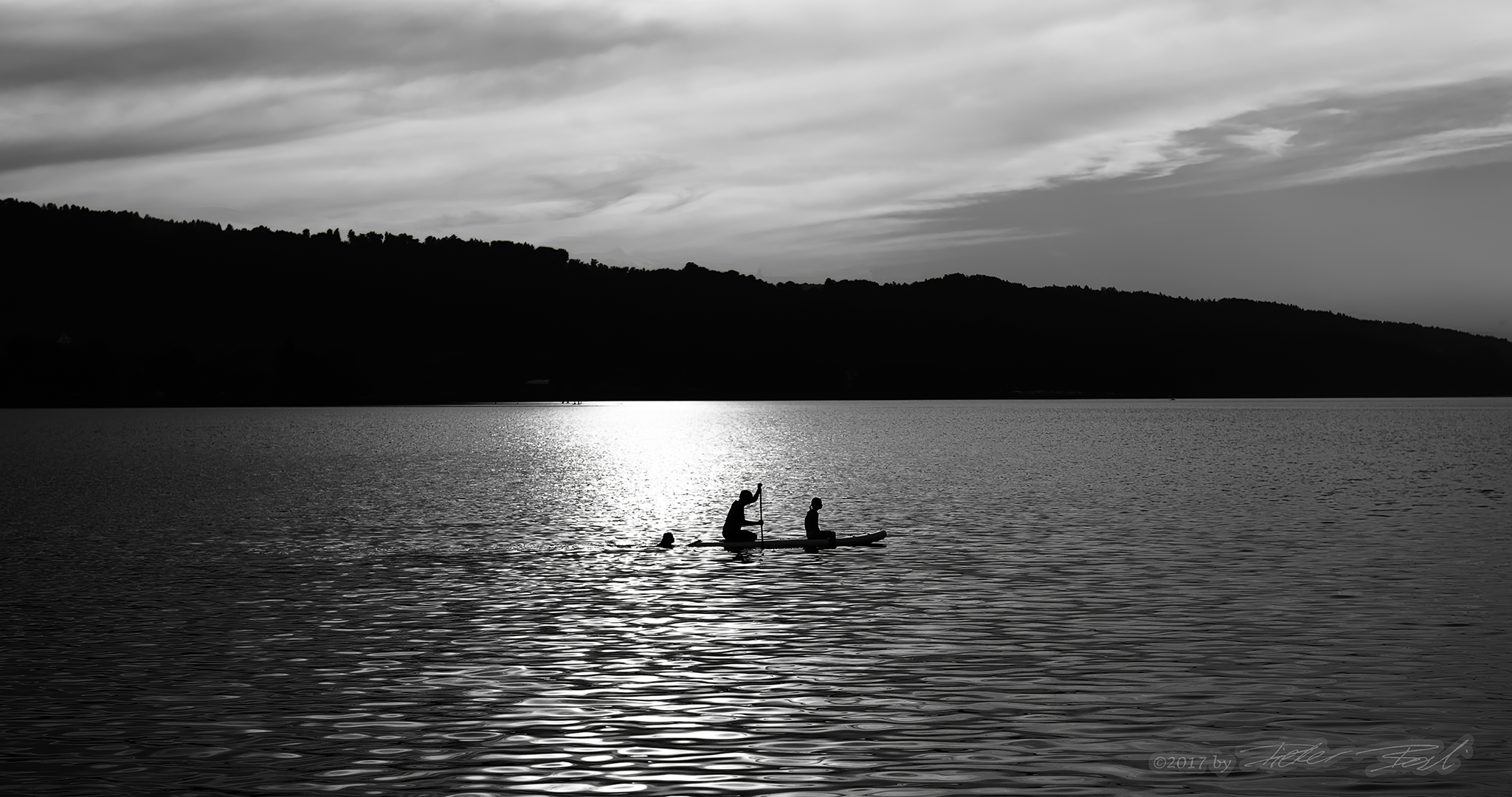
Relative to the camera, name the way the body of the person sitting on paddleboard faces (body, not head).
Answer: to the viewer's right

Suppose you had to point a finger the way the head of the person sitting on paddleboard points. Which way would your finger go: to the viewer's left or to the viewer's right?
to the viewer's right

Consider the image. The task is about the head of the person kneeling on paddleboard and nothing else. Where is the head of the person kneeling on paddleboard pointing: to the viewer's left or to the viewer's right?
to the viewer's right

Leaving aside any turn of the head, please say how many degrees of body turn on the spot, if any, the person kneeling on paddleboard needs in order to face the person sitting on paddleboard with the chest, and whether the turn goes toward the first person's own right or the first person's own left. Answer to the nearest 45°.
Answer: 0° — they already face them

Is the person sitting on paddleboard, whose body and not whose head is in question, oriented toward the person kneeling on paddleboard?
no

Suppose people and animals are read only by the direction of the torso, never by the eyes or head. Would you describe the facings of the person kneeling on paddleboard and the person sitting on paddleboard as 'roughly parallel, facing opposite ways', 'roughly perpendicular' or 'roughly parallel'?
roughly parallel

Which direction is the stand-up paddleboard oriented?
to the viewer's right

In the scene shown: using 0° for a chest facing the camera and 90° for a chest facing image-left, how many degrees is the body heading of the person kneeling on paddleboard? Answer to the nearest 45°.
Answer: approximately 270°
